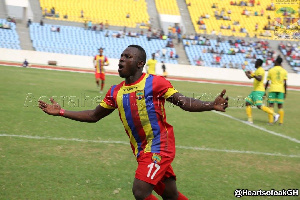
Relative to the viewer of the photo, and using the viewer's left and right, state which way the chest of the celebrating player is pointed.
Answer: facing the viewer and to the left of the viewer

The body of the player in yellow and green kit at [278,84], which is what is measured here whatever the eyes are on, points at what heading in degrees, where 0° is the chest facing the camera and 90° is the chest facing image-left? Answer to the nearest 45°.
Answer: approximately 180°

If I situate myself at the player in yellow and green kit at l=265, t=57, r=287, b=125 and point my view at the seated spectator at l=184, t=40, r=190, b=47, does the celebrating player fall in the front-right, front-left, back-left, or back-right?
back-left

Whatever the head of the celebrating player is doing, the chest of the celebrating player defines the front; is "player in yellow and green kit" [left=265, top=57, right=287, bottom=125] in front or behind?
behind

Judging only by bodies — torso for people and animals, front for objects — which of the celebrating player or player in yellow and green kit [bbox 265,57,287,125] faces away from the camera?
the player in yellow and green kit

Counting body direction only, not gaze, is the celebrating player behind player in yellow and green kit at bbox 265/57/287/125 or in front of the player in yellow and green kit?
behind
